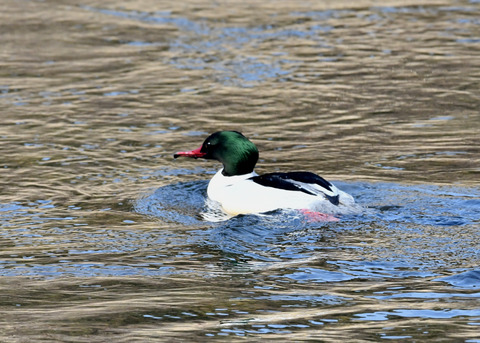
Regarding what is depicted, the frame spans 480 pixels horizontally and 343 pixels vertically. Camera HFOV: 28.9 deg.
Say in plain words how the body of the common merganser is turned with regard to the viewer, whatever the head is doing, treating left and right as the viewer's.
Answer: facing to the left of the viewer
